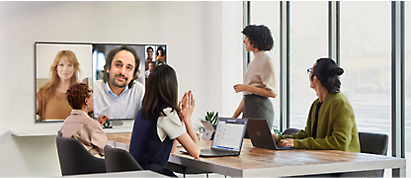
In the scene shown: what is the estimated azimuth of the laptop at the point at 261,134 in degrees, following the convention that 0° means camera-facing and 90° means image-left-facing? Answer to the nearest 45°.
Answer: approximately 225°

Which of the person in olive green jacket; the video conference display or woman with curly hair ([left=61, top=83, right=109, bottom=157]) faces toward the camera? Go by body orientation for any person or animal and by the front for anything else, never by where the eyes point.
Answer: the video conference display

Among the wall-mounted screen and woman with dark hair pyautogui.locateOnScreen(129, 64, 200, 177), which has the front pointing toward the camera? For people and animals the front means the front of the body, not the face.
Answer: the wall-mounted screen

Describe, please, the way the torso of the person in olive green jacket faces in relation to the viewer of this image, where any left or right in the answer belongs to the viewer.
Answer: facing to the left of the viewer

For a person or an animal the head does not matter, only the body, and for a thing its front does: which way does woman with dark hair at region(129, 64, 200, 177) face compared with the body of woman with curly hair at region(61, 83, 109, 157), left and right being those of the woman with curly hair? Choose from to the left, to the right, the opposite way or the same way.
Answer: the same way

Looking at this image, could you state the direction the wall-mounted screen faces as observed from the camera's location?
facing the viewer

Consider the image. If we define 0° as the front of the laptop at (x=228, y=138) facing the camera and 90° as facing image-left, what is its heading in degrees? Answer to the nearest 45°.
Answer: approximately 45°

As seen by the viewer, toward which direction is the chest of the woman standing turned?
to the viewer's left

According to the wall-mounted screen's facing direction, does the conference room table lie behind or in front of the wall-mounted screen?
in front

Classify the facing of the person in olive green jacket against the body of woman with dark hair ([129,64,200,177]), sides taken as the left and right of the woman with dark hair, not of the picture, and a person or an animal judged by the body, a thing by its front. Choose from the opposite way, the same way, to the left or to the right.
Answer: to the left

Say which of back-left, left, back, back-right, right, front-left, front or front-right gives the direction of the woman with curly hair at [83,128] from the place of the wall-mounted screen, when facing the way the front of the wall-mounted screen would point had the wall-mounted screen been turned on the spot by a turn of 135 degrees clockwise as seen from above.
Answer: back-left

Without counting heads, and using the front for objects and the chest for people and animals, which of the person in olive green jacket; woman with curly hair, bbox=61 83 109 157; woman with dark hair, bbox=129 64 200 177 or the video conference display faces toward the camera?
the video conference display

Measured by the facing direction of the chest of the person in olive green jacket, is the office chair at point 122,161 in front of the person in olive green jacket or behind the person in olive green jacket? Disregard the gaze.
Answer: in front

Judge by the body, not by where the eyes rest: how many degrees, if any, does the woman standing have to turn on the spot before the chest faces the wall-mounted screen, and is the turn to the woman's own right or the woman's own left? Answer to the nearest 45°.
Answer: approximately 45° to the woman's own right
